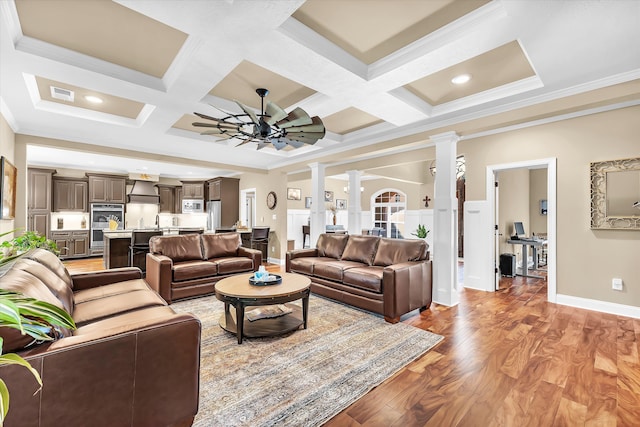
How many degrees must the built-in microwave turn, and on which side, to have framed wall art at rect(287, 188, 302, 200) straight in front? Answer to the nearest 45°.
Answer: approximately 90° to its left

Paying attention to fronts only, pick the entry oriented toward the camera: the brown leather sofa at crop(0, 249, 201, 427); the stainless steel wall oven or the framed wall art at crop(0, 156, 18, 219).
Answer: the stainless steel wall oven

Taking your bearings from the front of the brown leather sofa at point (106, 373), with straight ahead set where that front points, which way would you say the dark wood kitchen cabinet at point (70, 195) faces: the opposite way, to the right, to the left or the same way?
to the right

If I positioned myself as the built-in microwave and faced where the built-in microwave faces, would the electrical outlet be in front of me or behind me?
in front

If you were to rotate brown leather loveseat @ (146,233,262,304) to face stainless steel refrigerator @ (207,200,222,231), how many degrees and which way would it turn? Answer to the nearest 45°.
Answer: approximately 135° to its left

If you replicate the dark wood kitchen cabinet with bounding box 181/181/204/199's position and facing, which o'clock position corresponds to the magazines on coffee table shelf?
The magazines on coffee table shelf is roughly at 12 o'clock from the dark wood kitchen cabinet.

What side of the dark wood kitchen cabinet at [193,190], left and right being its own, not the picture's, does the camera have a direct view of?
front

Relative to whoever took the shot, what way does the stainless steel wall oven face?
facing the viewer

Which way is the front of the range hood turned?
toward the camera

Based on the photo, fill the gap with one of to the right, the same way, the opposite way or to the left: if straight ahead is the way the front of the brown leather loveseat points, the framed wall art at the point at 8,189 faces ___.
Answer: to the left

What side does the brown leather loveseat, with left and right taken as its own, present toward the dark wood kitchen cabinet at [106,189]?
back

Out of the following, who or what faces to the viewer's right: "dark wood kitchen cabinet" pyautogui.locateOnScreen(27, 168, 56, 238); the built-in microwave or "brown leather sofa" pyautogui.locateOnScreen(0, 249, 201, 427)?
the brown leather sofa

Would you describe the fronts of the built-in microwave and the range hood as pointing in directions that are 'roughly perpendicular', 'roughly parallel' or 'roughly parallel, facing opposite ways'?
roughly parallel

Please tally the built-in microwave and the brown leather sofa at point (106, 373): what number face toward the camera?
1

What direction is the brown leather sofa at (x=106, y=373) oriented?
to the viewer's right

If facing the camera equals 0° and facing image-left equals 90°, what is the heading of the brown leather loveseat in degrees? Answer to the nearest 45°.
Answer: approximately 315°

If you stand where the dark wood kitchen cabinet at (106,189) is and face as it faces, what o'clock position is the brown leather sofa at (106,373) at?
The brown leather sofa is roughly at 12 o'clock from the dark wood kitchen cabinet.

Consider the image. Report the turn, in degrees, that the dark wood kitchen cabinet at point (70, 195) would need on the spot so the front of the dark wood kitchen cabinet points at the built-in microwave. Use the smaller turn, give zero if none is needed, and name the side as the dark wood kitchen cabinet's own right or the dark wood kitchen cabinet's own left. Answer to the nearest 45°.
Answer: approximately 90° to the dark wood kitchen cabinet's own left

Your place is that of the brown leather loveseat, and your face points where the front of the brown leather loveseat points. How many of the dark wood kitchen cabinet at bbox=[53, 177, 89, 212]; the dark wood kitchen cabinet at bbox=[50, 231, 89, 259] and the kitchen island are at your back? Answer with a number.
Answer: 3
